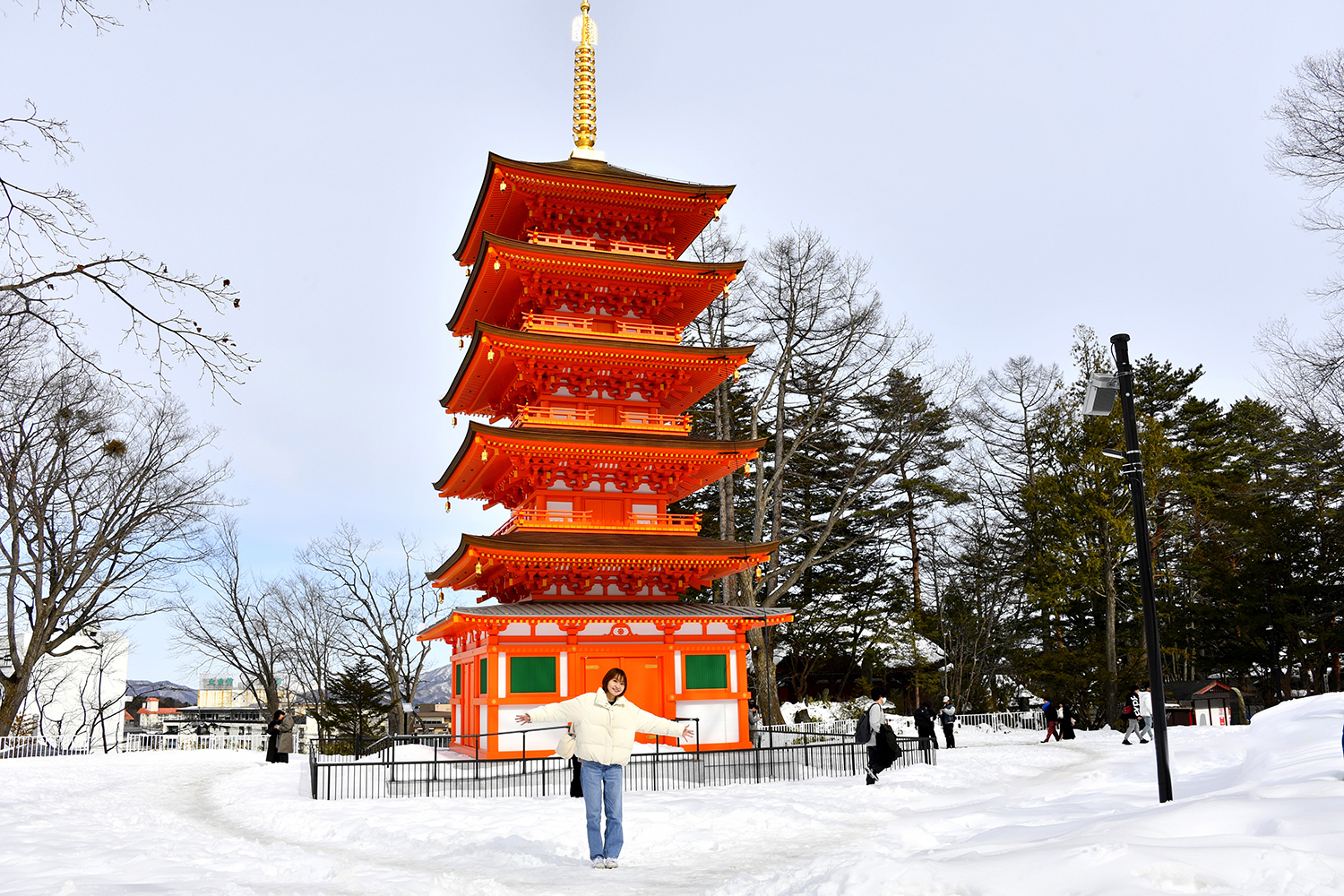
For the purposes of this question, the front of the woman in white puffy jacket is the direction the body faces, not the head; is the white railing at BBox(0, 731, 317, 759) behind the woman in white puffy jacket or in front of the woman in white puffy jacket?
behind

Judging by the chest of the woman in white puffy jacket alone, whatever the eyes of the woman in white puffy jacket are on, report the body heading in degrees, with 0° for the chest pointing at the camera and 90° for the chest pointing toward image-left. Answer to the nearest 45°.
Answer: approximately 0°

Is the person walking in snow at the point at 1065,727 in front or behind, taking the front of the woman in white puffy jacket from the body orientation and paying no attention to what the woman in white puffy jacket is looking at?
behind

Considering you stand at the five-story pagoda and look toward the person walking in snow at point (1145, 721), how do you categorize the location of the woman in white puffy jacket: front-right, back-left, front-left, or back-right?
back-right

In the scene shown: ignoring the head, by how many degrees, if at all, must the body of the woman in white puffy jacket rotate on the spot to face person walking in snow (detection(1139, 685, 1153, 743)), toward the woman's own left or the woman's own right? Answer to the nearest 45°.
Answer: approximately 135° to the woman's own left

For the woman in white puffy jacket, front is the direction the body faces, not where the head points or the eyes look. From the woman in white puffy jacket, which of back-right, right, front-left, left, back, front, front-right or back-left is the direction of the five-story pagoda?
back

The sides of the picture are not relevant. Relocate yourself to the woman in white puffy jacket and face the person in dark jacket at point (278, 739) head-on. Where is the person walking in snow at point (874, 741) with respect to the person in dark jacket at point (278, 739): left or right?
right

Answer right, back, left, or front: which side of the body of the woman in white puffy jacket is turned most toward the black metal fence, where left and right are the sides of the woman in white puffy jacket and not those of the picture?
back

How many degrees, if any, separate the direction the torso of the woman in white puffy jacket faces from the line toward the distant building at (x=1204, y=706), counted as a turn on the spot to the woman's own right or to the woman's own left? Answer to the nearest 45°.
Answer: approximately 135° to the woman's own left
